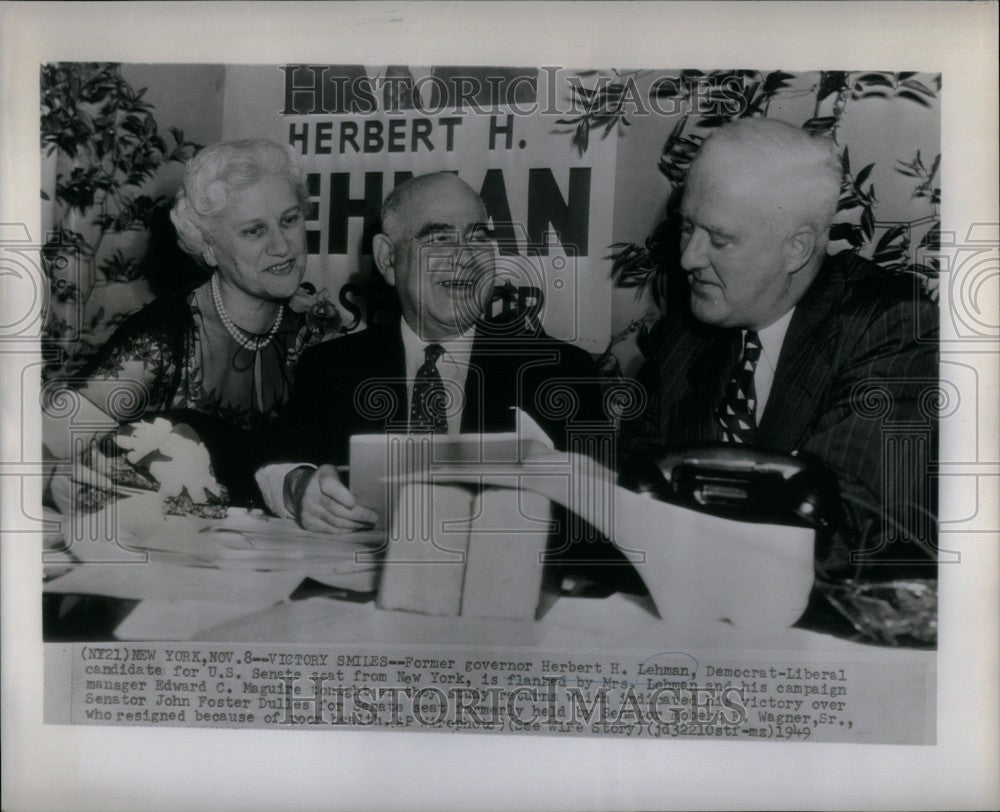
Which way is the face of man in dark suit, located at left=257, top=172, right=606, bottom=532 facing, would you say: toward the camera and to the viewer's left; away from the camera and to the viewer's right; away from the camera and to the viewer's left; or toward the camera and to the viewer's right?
toward the camera and to the viewer's right

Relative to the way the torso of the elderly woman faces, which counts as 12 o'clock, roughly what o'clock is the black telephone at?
The black telephone is roughly at 11 o'clock from the elderly woman.

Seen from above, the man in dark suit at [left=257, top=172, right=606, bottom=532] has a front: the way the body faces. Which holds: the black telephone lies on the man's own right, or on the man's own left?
on the man's own left

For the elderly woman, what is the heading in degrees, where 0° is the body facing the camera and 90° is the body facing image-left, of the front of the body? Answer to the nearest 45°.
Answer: approximately 315°

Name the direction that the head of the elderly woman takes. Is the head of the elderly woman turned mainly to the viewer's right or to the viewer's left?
to the viewer's right

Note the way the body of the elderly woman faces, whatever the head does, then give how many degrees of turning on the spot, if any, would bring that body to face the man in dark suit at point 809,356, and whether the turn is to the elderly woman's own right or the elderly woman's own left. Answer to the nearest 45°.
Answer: approximately 45° to the elderly woman's own left

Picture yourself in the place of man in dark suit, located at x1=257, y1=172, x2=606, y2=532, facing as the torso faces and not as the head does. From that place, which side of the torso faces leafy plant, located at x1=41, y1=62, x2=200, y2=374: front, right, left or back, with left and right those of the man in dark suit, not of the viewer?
right

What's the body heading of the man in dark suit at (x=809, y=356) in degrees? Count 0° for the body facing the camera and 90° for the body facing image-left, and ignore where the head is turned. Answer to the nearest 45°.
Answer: approximately 45°
